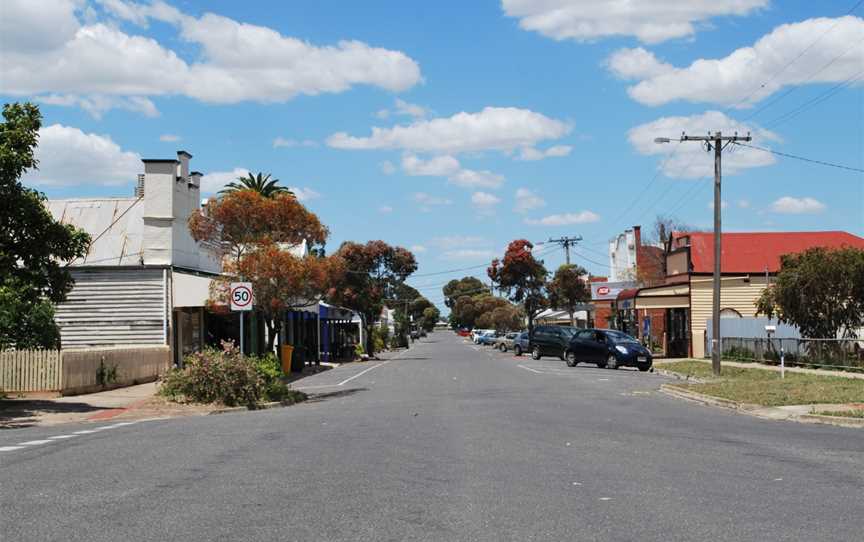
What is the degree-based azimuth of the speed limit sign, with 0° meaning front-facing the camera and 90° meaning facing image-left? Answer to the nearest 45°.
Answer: approximately 0°

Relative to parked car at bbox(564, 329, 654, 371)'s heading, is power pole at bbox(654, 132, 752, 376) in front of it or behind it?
in front

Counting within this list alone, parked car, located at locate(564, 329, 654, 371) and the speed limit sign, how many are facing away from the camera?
0

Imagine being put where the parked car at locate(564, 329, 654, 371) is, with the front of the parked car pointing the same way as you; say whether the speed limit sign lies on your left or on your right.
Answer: on your right

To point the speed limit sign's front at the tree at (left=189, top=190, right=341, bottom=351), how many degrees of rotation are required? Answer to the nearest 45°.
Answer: approximately 180°

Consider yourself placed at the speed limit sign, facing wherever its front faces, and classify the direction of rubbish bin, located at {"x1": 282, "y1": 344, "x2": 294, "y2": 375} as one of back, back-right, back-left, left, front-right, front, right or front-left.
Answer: back

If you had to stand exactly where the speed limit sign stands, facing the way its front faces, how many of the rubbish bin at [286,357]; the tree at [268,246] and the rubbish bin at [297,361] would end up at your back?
3

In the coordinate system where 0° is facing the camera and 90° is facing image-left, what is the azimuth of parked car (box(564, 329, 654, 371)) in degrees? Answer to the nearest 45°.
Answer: approximately 315°
